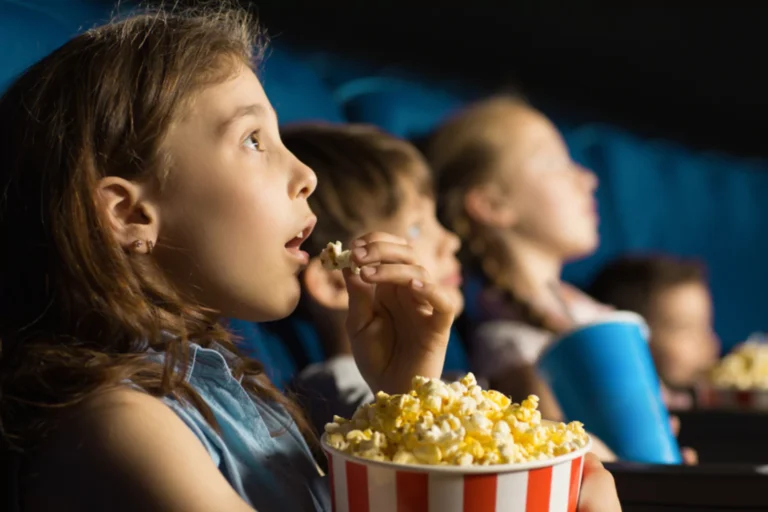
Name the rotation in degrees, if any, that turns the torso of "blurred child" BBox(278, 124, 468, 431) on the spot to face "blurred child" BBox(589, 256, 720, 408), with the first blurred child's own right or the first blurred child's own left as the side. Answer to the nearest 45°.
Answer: approximately 45° to the first blurred child's own left

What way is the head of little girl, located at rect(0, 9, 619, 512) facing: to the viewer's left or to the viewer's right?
to the viewer's right

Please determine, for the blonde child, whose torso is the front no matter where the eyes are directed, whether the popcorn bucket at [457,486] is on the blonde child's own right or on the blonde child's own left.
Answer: on the blonde child's own right

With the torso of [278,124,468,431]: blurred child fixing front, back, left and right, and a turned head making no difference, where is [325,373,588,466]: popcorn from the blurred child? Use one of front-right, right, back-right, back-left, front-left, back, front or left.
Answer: right

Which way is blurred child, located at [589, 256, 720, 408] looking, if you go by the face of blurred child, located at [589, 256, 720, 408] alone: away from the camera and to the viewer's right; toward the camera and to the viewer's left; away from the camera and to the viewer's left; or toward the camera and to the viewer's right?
toward the camera and to the viewer's right

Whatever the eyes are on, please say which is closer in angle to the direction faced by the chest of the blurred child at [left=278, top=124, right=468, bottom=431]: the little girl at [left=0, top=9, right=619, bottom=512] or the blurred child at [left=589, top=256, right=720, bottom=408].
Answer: the blurred child

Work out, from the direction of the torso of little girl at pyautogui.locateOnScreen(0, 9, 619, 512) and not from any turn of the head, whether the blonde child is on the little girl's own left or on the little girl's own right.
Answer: on the little girl's own left

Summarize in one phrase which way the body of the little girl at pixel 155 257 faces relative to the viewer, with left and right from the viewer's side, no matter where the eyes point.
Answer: facing to the right of the viewer

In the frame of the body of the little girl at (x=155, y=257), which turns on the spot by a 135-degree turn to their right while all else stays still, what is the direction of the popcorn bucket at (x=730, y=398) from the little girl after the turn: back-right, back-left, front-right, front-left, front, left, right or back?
back

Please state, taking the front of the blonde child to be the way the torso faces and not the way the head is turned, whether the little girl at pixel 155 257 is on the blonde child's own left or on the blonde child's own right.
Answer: on the blonde child's own right

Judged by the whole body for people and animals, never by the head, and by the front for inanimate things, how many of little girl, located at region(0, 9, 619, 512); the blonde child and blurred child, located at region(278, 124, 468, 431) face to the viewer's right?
3

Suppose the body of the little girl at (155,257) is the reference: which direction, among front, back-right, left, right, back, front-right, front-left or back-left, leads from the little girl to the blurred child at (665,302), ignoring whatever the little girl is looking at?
front-left

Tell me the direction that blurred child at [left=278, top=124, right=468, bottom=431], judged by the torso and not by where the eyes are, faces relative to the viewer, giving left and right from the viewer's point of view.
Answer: facing to the right of the viewer

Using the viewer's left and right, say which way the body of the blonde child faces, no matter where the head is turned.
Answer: facing to the right of the viewer

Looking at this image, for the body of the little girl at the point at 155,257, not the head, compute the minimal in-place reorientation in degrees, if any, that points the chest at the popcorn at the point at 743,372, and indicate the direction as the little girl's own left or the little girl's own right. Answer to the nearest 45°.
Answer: approximately 45° to the little girl's own left
